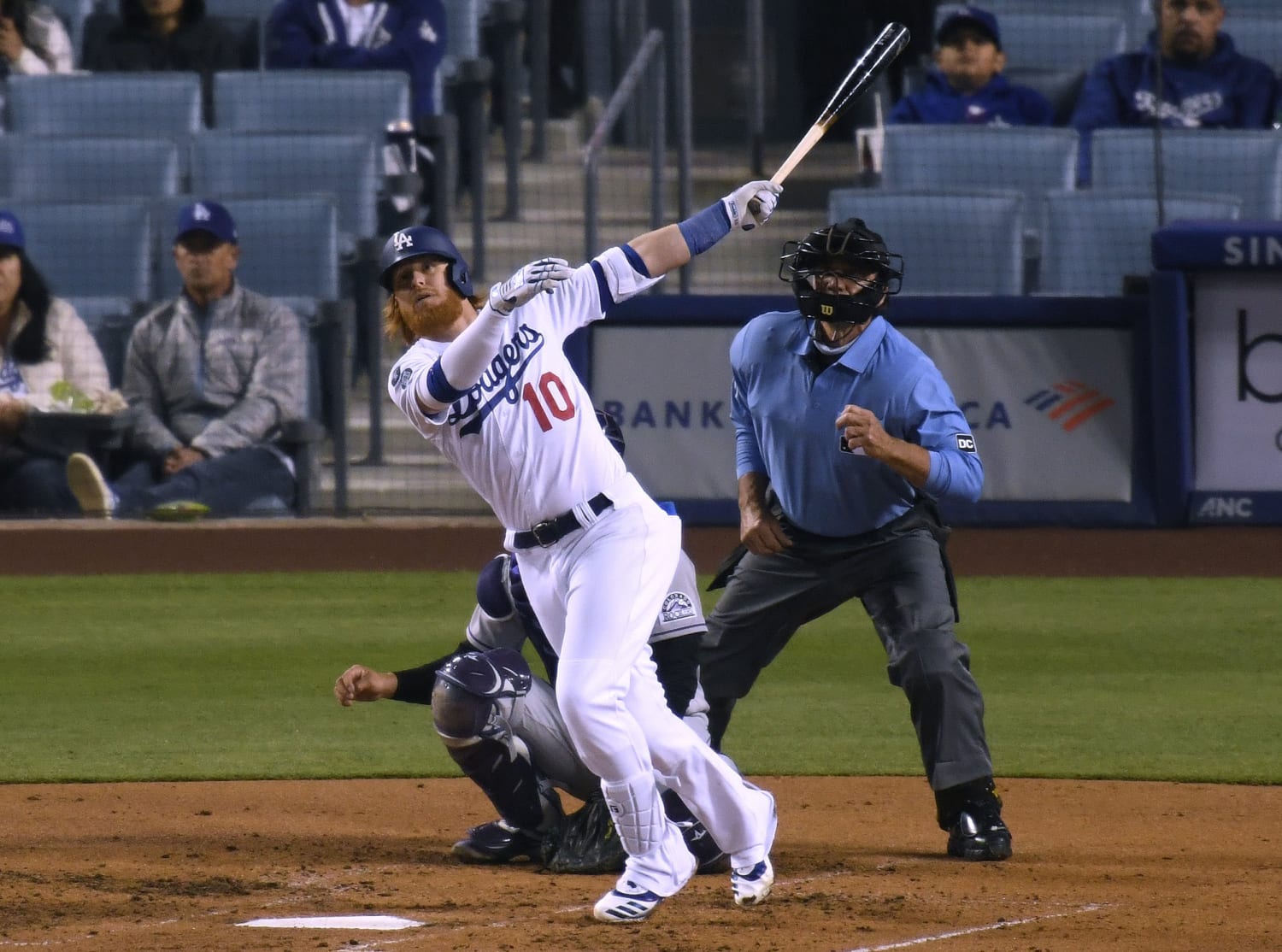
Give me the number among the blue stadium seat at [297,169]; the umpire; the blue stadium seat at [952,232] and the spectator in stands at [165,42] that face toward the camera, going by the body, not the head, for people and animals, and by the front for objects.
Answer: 4

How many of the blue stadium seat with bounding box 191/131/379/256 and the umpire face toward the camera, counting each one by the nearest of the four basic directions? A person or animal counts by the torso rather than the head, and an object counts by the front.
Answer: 2

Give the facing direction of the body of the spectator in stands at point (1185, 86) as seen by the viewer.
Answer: toward the camera

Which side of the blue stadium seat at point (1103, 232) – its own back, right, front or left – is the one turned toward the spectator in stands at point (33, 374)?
right

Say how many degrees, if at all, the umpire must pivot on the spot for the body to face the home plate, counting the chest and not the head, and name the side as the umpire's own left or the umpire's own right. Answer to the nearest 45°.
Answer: approximately 45° to the umpire's own right

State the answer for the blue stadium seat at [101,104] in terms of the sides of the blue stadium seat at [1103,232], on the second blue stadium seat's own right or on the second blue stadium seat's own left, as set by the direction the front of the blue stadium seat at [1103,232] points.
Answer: on the second blue stadium seat's own right

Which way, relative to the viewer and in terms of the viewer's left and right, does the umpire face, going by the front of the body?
facing the viewer

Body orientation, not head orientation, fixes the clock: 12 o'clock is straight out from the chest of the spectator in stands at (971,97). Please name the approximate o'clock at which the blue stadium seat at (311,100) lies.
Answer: The blue stadium seat is roughly at 3 o'clock from the spectator in stands.

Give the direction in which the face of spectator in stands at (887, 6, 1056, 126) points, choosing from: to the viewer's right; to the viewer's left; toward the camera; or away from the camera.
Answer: toward the camera

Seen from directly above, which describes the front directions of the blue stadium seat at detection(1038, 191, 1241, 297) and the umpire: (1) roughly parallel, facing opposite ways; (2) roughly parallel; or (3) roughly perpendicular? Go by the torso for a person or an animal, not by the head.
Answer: roughly parallel

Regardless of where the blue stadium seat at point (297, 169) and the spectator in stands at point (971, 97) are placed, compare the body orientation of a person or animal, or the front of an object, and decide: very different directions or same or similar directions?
same or similar directions

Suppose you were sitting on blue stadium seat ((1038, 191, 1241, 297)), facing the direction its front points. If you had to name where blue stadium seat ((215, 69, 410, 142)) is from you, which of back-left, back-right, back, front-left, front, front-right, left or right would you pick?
right

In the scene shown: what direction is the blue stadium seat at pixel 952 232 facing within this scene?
toward the camera

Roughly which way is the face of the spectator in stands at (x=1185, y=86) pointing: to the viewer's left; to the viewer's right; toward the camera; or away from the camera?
toward the camera

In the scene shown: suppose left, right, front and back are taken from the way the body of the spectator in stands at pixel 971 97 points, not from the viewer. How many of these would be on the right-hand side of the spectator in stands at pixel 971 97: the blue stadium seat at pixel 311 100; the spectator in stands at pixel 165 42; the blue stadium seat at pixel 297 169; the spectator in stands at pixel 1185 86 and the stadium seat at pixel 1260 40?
3

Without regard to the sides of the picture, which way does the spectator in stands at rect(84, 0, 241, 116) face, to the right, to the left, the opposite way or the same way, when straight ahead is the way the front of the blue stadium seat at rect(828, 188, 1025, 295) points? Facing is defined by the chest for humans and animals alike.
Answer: the same way

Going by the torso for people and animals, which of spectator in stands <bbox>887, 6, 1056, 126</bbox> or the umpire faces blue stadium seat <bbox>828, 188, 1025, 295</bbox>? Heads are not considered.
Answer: the spectator in stands

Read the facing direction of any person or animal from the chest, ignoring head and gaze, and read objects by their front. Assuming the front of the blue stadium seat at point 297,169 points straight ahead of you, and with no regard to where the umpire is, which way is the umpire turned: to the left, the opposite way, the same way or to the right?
the same way
